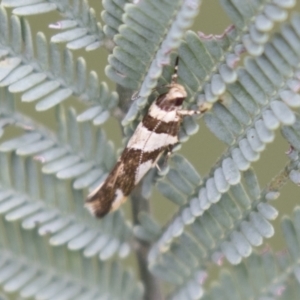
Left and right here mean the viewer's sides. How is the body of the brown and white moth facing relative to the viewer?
facing away from the viewer and to the right of the viewer
